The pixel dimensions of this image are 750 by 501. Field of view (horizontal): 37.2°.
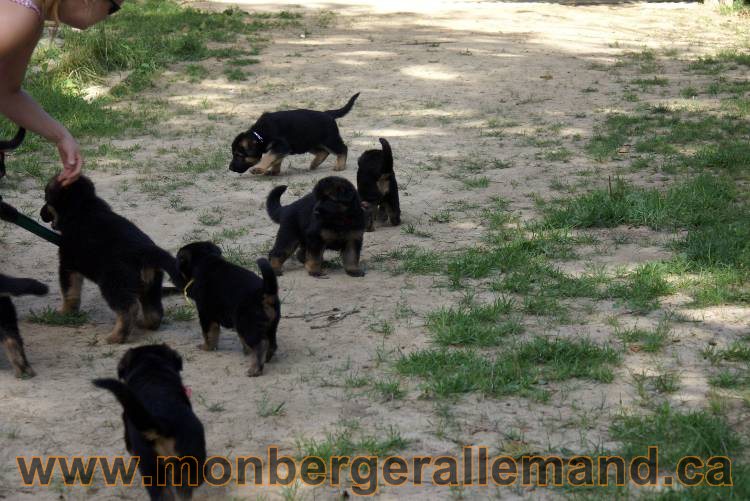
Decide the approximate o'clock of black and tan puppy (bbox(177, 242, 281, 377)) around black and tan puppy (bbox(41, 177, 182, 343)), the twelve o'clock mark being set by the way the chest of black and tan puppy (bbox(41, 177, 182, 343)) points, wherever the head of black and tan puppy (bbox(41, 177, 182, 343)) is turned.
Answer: black and tan puppy (bbox(177, 242, 281, 377)) is roughly at 6 o'clock from black and tan puppy (bbox(41, 177, 182, 343)).

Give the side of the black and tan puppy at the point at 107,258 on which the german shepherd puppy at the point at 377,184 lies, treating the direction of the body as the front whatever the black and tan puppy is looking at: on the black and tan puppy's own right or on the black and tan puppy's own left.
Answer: on the black and tan puppy's own right

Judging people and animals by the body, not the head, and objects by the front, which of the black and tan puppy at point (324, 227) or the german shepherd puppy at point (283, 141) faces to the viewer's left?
the german shepherd puppy

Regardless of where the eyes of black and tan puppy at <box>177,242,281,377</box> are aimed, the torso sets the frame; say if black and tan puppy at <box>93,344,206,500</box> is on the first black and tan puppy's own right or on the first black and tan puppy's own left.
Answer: on the first black and tan puppy's own left

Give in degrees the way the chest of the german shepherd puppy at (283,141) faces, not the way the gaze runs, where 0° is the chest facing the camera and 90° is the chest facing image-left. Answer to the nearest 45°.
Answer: approximately 90°

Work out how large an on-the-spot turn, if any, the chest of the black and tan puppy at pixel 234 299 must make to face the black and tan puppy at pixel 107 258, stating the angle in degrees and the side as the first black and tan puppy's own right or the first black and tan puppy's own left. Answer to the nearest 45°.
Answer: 0° — it already faces it

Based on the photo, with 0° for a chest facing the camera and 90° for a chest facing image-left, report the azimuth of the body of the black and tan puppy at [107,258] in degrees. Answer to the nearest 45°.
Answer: approximately 135°

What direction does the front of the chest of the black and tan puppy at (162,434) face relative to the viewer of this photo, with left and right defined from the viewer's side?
facing away from the viewer

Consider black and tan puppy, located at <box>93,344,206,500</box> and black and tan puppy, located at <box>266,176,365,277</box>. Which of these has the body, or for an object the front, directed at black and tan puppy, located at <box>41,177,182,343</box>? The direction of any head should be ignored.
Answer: black and tan puppy, located at <box>93,344,206,500</box>

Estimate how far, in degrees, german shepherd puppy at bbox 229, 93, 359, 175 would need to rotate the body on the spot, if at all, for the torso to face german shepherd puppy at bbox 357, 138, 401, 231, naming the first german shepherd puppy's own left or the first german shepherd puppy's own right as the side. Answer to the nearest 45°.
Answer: approximately 90° to the first german shepherd puppy's own left

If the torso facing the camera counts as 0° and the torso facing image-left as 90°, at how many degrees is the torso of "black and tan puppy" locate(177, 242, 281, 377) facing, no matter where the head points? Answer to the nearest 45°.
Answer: approximately 135°

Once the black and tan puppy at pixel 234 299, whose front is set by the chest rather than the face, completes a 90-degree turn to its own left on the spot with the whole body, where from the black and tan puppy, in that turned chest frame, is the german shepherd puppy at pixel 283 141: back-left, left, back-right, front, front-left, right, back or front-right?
back-right

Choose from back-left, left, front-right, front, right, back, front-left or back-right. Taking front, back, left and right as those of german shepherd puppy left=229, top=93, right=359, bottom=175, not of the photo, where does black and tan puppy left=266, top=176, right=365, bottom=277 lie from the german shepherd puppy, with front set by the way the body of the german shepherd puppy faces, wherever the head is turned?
left

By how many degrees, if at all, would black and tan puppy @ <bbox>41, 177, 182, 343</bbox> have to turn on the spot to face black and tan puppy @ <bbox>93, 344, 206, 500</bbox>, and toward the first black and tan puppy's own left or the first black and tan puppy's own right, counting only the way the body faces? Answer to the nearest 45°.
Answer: approximately 135° to the first black and tan puppy's own left

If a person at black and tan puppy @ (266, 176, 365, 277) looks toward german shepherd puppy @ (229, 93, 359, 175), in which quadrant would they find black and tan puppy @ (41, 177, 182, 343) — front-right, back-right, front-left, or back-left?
back-left

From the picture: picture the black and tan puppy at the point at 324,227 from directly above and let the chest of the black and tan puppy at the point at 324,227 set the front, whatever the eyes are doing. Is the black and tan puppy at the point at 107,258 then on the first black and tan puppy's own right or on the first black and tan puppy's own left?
on the first black and tan puppy's own right
